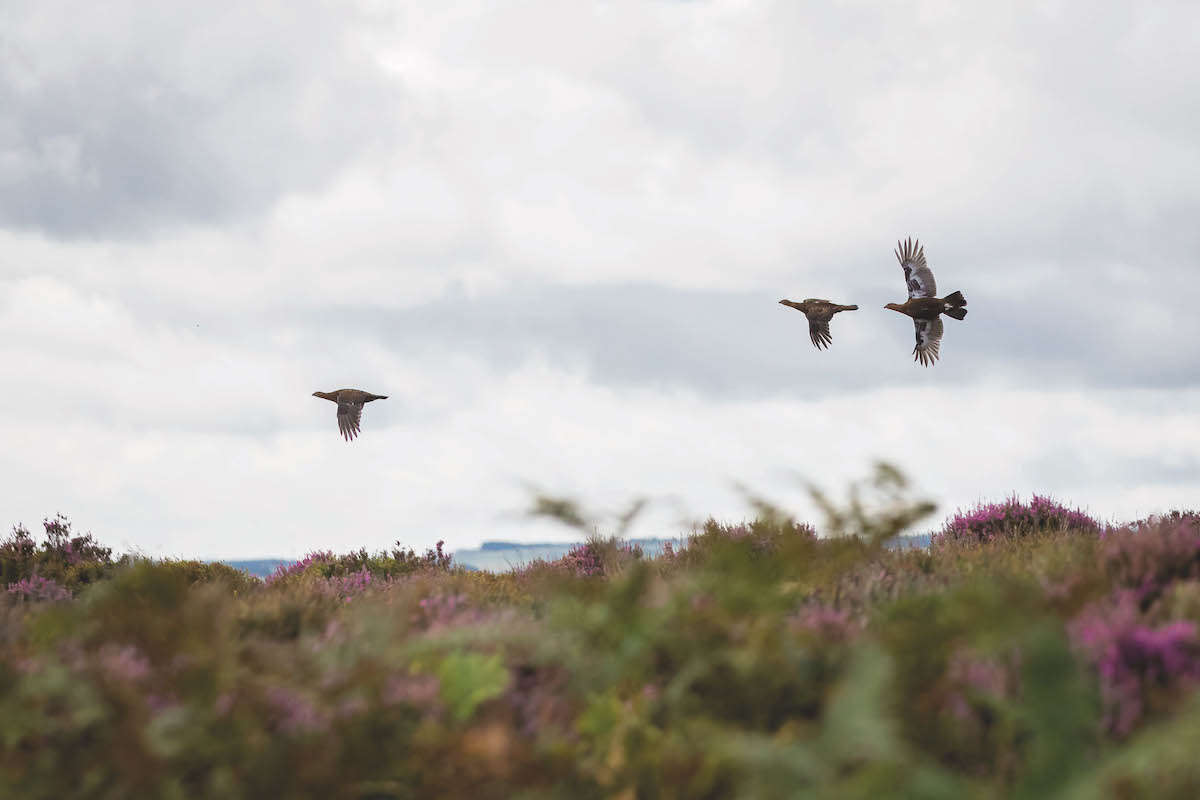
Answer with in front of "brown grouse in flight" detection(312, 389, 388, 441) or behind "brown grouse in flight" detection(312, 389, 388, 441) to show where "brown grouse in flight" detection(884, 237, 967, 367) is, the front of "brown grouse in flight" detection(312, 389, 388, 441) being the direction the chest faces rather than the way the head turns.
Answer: behind

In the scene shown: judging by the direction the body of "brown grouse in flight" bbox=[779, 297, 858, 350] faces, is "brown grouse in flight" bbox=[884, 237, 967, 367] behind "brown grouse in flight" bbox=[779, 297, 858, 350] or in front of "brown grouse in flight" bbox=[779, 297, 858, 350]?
behind

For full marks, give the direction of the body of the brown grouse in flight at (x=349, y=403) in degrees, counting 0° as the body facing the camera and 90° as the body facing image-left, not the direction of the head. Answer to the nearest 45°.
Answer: approximately 90°

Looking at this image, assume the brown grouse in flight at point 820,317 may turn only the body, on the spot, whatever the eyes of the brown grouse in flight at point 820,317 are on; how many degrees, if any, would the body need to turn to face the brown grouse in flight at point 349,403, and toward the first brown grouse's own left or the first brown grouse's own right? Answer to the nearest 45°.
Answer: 0° — it already faces it

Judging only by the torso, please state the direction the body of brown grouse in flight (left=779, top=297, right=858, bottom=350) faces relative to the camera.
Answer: to the viewer's left

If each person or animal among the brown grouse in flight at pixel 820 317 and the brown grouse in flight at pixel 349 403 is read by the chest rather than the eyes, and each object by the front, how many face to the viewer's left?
2
